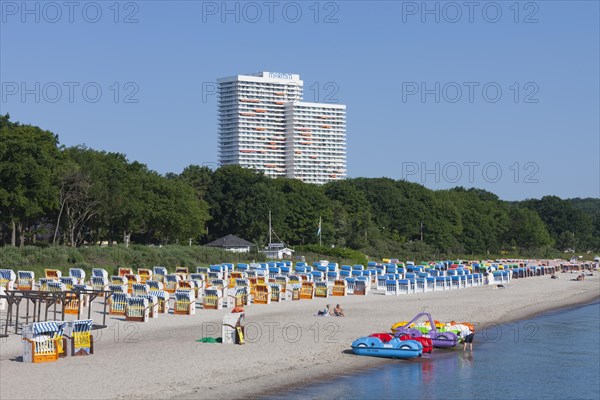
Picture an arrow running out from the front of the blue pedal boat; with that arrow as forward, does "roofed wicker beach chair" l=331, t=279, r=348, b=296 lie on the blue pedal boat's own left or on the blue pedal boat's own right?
on the blue pedal boat's own right

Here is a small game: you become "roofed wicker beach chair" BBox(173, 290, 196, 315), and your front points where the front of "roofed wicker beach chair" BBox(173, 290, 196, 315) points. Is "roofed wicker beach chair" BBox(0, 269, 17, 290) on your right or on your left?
on your right

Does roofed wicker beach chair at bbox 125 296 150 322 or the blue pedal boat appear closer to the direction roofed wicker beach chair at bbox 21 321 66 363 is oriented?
the blue pedal boat

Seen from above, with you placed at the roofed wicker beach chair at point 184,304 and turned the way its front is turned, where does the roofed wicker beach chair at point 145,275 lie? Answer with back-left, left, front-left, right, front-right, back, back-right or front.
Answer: back-right

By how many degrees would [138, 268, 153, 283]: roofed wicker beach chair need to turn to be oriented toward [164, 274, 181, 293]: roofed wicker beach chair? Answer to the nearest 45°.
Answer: approximately 45° to its left

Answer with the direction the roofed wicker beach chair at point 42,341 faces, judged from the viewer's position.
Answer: facing the viewer and to the right of the viewer

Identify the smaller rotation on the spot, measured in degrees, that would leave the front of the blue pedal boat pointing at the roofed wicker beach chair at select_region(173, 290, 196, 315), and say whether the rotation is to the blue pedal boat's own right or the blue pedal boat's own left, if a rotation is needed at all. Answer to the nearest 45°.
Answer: approximately 45° to the blue pedal boat's own right

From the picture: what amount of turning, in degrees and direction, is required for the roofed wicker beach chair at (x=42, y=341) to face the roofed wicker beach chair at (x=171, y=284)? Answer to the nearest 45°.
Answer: approximately 135° to its left

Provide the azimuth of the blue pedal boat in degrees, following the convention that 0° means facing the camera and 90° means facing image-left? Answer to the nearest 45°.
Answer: approximately 90°
